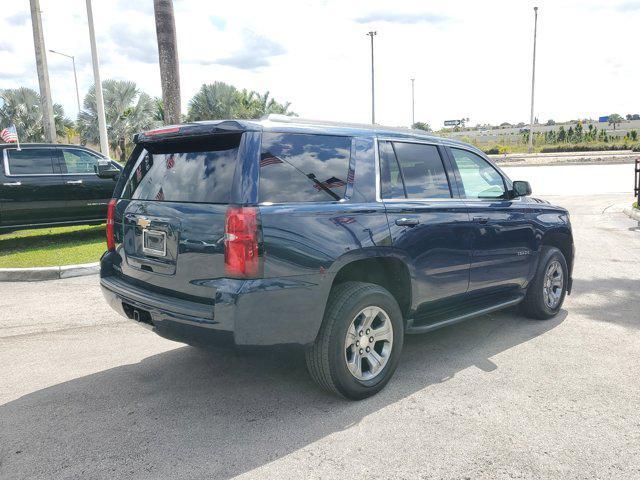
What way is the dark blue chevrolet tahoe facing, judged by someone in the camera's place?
facing away from the viewer and to the right of the viewer

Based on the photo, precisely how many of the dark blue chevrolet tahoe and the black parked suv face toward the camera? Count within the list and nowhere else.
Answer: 0

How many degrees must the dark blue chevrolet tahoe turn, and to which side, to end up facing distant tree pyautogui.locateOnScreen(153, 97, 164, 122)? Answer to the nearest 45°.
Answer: approximately 45° to its left

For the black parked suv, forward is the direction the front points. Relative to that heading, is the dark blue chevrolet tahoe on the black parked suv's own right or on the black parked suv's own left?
on the black parked suv's own right

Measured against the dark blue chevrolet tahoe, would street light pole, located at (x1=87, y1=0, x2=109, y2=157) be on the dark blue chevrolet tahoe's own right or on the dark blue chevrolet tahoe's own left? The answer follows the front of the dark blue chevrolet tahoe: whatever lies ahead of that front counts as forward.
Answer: on the dark blue chevrolet tahoe's own left

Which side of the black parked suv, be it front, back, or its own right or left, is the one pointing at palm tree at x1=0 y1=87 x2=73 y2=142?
left

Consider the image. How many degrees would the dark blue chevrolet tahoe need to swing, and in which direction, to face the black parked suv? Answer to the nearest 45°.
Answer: approximately 90° to its left

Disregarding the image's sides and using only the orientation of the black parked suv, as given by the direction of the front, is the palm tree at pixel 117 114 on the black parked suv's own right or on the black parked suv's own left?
on the black parked suv's own left

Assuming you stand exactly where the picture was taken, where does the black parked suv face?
facing to the right of the viewer
